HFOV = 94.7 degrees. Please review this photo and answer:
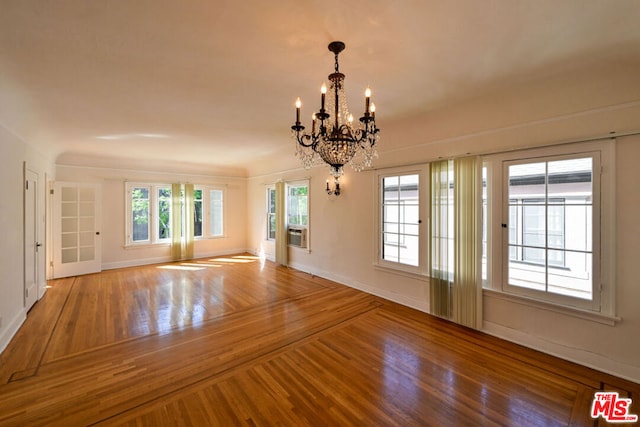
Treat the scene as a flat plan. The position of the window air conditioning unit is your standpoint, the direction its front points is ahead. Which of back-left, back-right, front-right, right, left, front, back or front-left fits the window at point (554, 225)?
left

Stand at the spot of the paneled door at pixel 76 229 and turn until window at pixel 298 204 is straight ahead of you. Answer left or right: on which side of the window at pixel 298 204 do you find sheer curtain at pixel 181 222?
left

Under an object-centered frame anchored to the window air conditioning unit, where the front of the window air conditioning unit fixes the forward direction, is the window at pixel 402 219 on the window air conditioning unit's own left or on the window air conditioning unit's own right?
on the window air conditioning unit's own left

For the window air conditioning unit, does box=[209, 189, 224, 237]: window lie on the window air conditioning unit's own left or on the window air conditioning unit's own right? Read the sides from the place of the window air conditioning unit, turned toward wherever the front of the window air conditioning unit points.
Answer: on the window air conditioning unit's own right

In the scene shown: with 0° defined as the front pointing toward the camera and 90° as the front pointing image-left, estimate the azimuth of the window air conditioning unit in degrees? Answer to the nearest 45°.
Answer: approximately 45°

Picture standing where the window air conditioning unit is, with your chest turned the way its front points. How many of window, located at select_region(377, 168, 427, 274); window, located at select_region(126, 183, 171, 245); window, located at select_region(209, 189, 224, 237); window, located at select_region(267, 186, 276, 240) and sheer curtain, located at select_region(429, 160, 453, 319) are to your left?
2

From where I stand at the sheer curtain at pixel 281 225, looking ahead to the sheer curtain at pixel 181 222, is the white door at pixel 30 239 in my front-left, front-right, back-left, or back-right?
front-left

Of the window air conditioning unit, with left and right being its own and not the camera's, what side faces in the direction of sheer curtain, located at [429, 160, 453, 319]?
left

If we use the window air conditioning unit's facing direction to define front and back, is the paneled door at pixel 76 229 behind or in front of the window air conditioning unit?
in front

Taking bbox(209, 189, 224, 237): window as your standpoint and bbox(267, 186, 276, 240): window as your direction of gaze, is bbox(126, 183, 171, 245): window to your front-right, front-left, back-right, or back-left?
back-right

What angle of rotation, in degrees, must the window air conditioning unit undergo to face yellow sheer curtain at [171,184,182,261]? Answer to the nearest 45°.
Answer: approximately 45° to its right

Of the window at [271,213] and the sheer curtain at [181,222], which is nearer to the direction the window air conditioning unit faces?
the sheer curtain

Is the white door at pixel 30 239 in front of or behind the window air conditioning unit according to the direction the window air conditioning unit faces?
in front

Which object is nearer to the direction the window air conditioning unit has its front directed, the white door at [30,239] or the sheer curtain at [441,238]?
the white door

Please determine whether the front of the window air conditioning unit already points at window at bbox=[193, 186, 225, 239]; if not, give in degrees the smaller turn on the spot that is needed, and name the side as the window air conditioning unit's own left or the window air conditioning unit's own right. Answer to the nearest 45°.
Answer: approximately 90° to the window air conditioning unit's own right
